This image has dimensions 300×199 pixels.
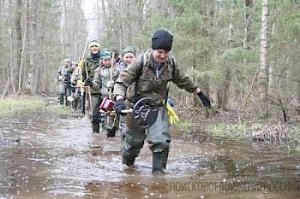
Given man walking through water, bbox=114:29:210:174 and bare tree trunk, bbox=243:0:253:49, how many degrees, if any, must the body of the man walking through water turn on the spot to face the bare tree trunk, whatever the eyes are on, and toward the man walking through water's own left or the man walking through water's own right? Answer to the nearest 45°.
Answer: approximately 180°

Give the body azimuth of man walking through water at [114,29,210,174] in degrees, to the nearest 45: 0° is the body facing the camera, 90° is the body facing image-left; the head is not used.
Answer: approximately 0°

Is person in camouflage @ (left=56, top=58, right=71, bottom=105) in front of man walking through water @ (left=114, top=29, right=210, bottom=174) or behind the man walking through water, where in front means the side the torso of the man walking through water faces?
behind

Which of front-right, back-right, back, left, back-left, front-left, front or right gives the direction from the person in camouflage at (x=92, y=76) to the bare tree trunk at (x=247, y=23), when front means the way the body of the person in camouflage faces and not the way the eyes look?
back-left

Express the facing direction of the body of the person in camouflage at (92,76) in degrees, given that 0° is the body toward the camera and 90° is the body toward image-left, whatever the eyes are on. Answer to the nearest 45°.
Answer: approximately 0°

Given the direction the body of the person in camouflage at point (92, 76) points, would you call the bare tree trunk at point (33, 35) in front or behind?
behind

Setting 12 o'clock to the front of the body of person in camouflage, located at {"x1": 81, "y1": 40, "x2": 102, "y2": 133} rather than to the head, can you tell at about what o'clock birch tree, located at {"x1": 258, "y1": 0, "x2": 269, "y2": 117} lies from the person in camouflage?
The birch tree is roughly at 9 o'clock from the person in camouflage.

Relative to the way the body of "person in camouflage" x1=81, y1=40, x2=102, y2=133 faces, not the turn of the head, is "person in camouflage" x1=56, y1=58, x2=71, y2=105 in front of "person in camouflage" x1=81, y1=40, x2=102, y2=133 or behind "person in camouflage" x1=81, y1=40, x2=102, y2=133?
behind

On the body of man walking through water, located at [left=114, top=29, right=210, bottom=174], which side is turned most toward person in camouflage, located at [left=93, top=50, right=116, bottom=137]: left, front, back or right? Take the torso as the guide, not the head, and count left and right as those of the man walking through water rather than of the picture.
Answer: back

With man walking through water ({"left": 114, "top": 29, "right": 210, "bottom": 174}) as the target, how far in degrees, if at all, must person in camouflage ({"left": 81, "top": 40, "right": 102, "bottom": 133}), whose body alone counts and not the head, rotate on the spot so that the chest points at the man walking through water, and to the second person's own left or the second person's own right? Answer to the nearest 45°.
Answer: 0° — they already face them
